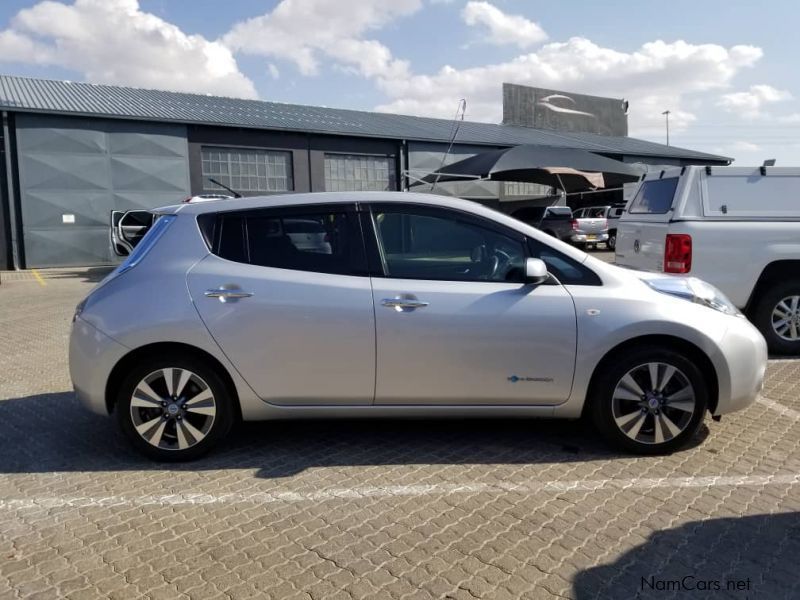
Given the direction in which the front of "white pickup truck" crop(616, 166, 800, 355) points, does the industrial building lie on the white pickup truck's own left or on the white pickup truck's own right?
on the white pickup truck's own left

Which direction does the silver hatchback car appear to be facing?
to the viewer's right

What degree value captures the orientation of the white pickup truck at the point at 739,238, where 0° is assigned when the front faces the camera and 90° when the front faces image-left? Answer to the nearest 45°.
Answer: approximately 225°

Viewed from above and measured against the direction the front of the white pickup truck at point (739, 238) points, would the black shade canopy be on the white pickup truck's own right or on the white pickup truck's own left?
on the white pickup truck's own left

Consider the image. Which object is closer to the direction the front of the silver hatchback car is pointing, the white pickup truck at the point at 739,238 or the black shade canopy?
the white pickup truck

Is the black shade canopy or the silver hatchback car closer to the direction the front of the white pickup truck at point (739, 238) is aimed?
the black shade canopy

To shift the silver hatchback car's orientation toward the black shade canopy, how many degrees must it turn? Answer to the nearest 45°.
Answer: approximately 90° to its left

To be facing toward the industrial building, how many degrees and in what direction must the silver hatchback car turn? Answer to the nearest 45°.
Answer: approximately 135° to its left

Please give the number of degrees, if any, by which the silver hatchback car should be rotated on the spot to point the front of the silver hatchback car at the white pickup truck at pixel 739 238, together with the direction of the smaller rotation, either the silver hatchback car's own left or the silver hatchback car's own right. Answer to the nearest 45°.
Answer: approximately 45° to the silver hatchback car's own left
